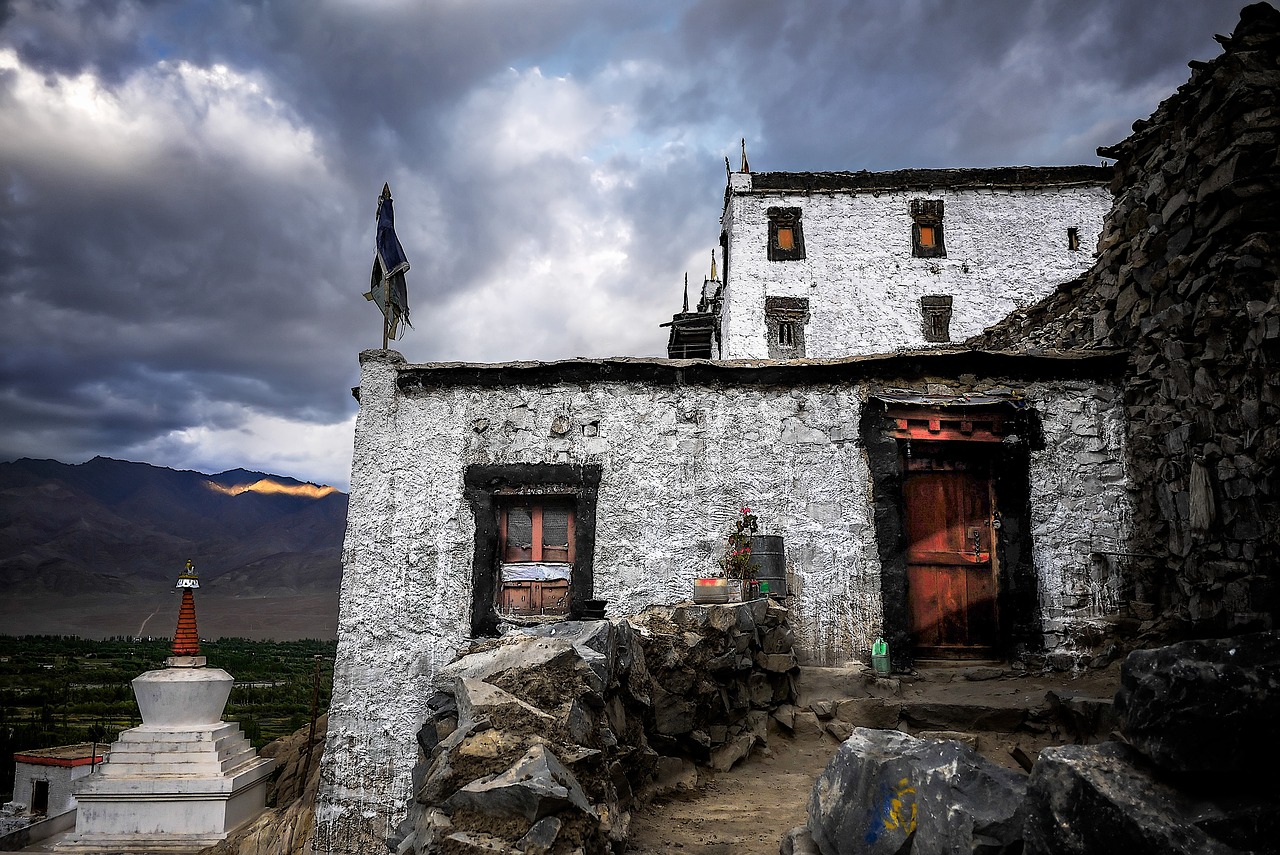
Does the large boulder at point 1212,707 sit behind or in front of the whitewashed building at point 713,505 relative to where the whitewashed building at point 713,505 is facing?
in front

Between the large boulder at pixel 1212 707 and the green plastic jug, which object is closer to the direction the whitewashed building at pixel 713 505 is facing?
the large boulder

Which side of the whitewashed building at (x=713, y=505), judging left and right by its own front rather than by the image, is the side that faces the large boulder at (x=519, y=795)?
front

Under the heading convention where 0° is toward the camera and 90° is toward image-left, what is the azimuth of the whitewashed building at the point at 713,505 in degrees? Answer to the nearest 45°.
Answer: approximately 0°

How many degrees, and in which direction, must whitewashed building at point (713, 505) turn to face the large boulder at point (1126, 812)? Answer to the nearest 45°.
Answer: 0° — it already faces it

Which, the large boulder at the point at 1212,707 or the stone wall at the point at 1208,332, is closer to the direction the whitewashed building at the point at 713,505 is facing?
the large boulder

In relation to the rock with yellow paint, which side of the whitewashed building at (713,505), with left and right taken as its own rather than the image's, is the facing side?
front

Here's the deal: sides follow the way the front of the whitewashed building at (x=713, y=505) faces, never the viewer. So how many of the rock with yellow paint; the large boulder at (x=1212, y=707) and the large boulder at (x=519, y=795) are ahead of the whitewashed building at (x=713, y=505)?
3

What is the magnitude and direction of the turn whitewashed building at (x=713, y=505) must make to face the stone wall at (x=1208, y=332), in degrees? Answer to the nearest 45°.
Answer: approximately 90° to its left

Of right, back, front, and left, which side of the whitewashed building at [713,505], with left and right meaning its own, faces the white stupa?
right

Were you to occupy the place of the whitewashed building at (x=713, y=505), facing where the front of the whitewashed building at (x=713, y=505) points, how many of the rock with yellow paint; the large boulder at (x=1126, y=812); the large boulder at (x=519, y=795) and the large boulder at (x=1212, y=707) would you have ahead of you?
4
